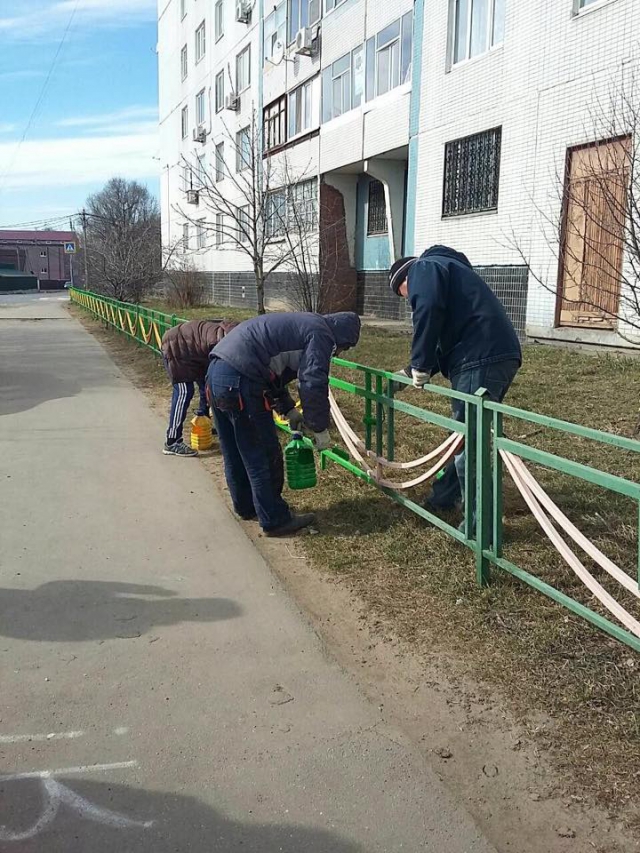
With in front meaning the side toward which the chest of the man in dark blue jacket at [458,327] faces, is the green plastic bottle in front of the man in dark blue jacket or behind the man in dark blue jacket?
in front

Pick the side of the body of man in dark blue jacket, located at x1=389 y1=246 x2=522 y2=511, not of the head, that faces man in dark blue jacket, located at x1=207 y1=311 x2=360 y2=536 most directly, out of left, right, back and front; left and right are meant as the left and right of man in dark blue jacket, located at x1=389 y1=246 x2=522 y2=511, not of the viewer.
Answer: front

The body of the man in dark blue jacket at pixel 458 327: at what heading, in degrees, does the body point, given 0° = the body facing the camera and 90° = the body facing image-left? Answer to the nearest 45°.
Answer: approximately 90°

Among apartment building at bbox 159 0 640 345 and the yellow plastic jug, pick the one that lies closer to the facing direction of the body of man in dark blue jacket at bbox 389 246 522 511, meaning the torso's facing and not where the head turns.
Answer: the yellow plastic jug

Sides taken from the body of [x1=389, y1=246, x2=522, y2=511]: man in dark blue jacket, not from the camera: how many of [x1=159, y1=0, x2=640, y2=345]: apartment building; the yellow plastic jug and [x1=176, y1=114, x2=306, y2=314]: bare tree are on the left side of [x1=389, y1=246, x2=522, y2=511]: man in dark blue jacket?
0

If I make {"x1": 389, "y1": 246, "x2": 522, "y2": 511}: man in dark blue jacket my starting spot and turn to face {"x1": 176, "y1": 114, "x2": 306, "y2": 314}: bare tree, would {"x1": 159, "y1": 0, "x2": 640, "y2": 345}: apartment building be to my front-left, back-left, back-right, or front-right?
front-right

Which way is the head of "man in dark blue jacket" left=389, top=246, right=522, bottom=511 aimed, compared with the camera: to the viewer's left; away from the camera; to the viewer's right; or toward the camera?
to the viewer's left

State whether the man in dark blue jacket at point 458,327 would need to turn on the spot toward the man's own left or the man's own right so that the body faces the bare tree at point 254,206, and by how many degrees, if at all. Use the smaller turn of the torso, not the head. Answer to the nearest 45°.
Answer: approximately 90° to the man's own right

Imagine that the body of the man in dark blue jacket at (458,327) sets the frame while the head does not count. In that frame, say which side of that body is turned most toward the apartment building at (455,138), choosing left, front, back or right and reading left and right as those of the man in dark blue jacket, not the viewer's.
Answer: right

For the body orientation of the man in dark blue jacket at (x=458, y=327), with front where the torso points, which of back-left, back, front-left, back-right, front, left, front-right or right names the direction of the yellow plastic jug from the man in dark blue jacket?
front-right

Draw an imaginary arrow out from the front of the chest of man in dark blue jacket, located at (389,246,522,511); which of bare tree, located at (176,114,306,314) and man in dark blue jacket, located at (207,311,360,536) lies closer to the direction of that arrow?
the man in dark blue jacket
